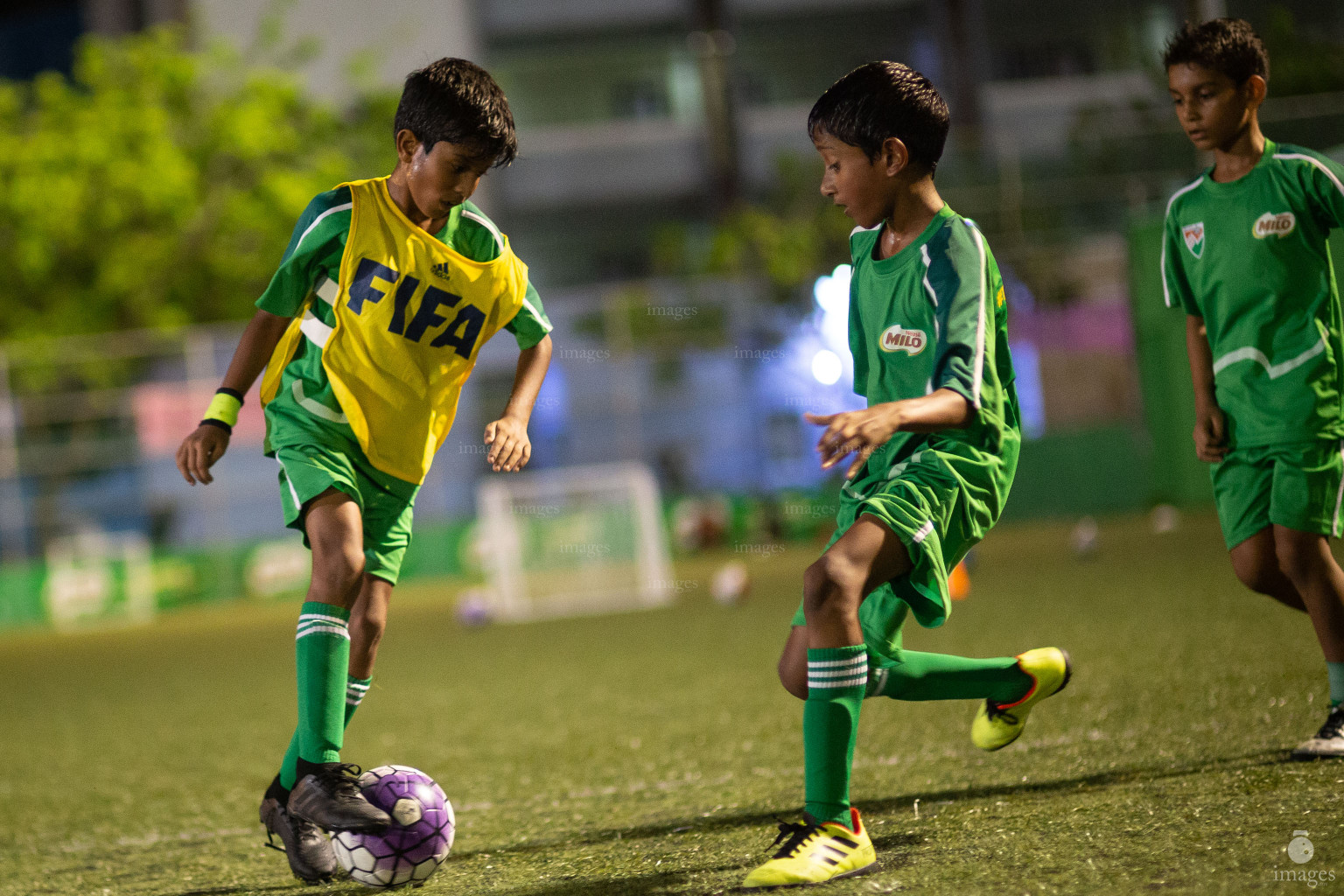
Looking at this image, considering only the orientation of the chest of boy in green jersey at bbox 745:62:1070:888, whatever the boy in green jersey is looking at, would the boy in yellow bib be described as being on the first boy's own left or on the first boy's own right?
on the first boy's own right

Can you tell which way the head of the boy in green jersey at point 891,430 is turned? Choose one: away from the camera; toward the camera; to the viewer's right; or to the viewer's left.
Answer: to the viewer's left

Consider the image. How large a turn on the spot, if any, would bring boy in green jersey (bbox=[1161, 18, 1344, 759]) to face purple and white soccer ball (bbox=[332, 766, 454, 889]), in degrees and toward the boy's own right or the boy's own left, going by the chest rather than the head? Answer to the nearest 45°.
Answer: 0° — they already face it

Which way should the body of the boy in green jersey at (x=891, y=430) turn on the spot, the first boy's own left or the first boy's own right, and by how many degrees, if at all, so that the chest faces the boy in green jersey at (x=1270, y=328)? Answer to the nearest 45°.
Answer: approximately 180°

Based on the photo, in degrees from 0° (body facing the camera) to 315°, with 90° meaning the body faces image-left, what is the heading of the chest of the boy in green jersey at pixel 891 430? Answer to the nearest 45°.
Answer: approximately 45°

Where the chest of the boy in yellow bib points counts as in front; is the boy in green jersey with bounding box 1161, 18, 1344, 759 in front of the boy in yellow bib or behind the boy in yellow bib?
in front

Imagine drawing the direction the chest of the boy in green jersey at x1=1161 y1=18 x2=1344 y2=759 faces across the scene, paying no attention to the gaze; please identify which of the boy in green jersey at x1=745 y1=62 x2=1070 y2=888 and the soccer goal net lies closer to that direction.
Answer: the boy in green jersey

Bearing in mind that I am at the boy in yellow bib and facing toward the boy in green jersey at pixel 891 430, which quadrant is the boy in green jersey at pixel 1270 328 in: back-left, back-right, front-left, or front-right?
front-left

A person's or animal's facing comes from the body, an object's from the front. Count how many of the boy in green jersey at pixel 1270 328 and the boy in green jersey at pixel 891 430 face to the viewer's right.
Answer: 0

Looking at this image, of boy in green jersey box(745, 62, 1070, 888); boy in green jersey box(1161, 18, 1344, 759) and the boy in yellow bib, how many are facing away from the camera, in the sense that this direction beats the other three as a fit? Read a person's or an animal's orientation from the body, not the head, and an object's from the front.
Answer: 0

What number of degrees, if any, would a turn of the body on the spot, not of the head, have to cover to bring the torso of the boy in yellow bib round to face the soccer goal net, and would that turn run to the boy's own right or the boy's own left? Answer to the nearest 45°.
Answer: approximately 135° to the boy's own left

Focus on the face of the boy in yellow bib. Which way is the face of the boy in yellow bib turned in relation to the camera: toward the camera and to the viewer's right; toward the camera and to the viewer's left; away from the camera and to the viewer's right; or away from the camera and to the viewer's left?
toward the camera and to the viewer's right
